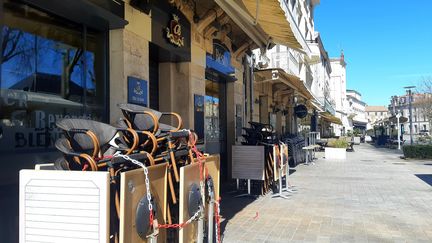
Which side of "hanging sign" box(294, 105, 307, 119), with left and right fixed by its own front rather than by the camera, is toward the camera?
front

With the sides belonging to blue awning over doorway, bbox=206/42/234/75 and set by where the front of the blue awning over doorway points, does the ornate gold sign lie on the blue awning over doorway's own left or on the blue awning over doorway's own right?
on the blue awning over doorway's own right

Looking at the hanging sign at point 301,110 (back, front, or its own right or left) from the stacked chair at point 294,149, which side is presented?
front

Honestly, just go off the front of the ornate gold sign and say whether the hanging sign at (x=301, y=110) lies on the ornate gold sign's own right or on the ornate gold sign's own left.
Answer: on the ornate gold sign's own left

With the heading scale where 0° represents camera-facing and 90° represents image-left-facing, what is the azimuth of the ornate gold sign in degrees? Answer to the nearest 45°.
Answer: approximately 315°

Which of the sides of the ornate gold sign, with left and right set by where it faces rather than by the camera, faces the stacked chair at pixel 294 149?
left

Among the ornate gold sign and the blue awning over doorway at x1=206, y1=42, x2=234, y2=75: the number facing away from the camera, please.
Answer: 0

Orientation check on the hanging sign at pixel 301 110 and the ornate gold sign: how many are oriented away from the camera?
0
